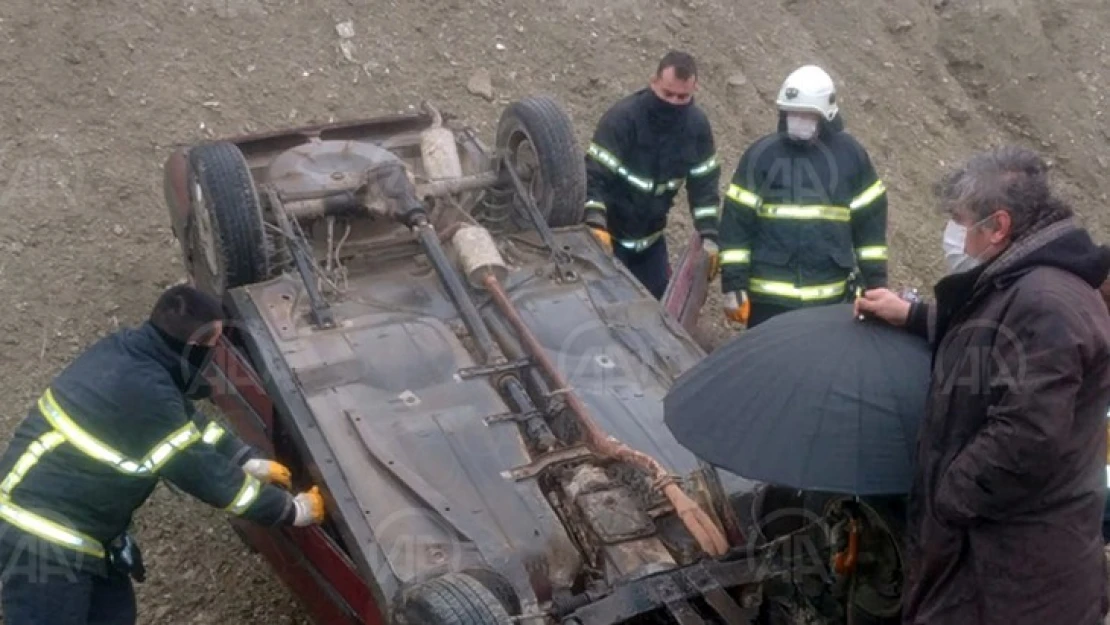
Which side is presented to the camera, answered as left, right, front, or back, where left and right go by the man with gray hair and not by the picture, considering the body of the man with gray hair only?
left

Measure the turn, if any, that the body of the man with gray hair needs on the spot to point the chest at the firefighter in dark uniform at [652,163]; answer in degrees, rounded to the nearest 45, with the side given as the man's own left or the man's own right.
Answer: approximately 45° to the man's own right

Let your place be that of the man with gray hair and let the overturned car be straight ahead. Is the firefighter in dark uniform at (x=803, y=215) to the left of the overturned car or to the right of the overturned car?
right

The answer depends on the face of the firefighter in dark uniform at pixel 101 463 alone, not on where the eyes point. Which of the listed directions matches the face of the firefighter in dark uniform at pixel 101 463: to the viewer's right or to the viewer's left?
to the viewer's right

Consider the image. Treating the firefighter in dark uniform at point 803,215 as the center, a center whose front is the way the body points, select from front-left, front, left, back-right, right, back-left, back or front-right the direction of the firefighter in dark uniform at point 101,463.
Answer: front-right

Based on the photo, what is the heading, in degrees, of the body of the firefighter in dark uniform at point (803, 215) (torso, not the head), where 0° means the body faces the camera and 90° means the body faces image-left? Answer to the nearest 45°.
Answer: approximately 0°

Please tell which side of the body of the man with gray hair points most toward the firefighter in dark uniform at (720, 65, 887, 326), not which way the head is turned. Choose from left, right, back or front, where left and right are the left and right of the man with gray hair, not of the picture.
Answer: right

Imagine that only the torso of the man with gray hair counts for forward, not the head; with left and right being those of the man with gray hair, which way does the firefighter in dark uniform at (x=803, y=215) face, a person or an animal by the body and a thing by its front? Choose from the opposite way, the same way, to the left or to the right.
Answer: to the left

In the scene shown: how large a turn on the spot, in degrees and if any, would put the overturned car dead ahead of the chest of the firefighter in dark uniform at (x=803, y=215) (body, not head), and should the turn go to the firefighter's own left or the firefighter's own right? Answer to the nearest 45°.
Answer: approximately 45° to the firefighter's own right

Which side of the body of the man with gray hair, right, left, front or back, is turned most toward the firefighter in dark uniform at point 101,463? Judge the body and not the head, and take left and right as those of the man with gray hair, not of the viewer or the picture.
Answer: front
